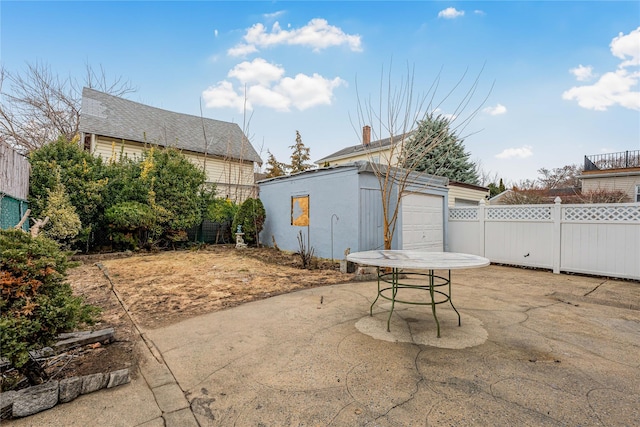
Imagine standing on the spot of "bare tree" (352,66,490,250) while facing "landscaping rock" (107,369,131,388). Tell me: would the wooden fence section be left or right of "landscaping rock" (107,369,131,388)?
right

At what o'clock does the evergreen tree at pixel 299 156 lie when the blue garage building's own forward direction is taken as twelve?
The evergreen tree is roughly at 7 o'clock from the blue garage building.

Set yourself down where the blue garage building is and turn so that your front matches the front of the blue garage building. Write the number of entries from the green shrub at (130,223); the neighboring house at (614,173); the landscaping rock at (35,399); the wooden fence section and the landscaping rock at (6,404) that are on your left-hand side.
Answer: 1

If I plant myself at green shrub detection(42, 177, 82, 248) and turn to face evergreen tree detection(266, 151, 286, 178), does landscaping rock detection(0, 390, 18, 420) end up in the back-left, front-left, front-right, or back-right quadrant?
back-right

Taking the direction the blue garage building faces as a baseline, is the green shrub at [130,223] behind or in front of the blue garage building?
behind

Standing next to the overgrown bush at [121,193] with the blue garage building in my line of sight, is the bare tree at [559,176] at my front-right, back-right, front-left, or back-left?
front-left

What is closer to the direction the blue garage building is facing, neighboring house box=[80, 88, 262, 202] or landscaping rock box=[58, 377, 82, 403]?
the landscaping rock

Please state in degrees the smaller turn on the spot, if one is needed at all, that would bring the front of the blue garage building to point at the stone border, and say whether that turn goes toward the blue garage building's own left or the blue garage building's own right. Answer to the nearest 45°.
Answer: approximately 45° to the blue garage building's own right

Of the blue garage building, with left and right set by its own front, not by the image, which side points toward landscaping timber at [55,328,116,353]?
right

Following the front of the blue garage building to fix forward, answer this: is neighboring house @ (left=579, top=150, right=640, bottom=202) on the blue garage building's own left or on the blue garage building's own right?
on the blue garage building's own left

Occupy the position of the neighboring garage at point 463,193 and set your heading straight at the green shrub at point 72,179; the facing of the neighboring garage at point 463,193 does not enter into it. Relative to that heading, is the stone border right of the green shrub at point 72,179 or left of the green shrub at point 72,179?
left

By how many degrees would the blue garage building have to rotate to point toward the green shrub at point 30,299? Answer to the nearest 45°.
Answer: approximately 45° to its right

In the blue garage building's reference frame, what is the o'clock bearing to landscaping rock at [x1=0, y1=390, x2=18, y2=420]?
The landscaping rock is roughly at 2 o'clock from the blue garage building.

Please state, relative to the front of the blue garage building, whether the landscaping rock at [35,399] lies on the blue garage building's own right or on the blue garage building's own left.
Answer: on the blue garage building's own right

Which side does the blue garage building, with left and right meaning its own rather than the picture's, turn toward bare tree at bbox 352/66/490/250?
front

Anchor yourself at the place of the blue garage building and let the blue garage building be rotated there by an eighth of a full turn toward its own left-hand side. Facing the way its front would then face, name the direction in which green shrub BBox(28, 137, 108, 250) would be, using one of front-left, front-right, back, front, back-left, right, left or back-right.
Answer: back

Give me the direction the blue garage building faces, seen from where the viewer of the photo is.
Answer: facing the viewer and to the right of the viewer

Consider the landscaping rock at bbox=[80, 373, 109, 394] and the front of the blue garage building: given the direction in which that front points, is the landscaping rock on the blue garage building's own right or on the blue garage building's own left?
on the blue garage building's own right
